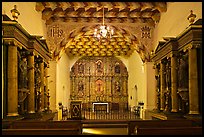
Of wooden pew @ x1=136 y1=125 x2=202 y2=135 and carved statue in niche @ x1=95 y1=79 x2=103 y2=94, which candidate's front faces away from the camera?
the wooden pew

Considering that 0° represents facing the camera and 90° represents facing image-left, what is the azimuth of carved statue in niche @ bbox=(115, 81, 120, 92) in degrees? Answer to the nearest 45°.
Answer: approximately 0°

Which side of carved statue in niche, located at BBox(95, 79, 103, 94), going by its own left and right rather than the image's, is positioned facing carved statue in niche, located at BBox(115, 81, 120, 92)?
left

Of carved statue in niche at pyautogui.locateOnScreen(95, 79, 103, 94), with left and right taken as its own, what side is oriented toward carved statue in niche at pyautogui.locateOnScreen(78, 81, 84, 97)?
right

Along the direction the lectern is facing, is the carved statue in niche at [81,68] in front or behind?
behind

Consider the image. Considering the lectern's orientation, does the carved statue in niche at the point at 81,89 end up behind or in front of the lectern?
behind

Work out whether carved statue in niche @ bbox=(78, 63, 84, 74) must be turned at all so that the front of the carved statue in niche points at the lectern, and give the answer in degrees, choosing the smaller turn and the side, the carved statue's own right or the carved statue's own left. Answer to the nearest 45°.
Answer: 0° — it already faces it

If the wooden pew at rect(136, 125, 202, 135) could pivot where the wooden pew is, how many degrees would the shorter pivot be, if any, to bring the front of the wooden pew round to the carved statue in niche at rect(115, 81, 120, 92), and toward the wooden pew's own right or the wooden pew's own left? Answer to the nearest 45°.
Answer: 0° — it already faces it

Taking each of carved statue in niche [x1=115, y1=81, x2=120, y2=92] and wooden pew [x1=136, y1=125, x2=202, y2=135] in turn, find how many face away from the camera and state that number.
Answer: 1

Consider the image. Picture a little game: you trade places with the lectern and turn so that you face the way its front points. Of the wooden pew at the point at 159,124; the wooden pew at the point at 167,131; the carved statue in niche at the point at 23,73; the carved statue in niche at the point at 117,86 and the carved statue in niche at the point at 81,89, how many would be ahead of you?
3
